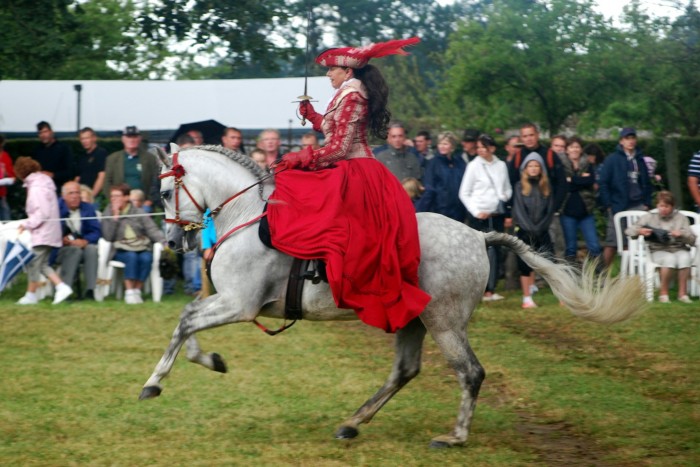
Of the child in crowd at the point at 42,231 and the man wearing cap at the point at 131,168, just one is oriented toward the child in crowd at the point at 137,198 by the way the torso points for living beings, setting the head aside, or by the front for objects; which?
the man wearing cap

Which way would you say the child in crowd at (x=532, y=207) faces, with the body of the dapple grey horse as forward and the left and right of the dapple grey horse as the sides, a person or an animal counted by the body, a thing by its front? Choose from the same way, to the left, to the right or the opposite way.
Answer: to the left

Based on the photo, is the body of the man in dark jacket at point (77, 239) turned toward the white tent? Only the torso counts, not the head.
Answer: no

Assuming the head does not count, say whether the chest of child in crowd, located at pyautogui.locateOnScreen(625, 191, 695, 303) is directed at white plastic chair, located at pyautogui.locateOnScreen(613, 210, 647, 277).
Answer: no

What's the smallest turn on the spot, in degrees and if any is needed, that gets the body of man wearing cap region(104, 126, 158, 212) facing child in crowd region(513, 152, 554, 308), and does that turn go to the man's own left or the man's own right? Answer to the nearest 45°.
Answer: approximately 45° to the man's own left

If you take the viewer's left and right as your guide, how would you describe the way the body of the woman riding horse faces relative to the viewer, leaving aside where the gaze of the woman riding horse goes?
facing to the left of the viewer

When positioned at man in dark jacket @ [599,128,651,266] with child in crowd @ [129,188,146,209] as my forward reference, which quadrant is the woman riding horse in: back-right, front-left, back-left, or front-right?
front-left

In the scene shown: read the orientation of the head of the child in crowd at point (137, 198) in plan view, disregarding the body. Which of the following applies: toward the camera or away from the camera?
toward the camera

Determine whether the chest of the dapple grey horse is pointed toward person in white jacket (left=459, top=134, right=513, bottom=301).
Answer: no

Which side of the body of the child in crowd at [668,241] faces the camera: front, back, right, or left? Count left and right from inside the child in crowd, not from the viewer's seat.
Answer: front

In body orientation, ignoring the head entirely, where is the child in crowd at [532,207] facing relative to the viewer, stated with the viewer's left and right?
facing the viewer

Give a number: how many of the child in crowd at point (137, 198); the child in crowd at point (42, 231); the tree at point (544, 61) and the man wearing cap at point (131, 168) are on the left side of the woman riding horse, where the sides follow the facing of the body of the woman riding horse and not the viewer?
0

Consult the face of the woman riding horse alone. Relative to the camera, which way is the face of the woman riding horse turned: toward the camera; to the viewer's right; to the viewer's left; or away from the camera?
to the viewer's left

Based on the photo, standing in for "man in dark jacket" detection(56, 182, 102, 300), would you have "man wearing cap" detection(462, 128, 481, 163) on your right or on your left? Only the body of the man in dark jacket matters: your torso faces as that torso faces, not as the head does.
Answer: on your left

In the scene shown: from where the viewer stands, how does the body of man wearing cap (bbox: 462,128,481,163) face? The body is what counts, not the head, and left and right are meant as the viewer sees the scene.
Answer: facing the viewer and to the left of the viewer

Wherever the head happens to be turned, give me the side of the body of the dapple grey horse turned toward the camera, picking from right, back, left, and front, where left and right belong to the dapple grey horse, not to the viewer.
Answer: left

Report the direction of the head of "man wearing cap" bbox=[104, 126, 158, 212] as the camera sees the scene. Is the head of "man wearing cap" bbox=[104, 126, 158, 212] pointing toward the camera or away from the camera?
toward the camera

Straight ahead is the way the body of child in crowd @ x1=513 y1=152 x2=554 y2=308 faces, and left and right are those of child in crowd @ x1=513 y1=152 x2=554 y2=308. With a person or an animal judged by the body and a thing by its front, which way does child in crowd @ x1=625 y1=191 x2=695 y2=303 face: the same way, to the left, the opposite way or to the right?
the same way
